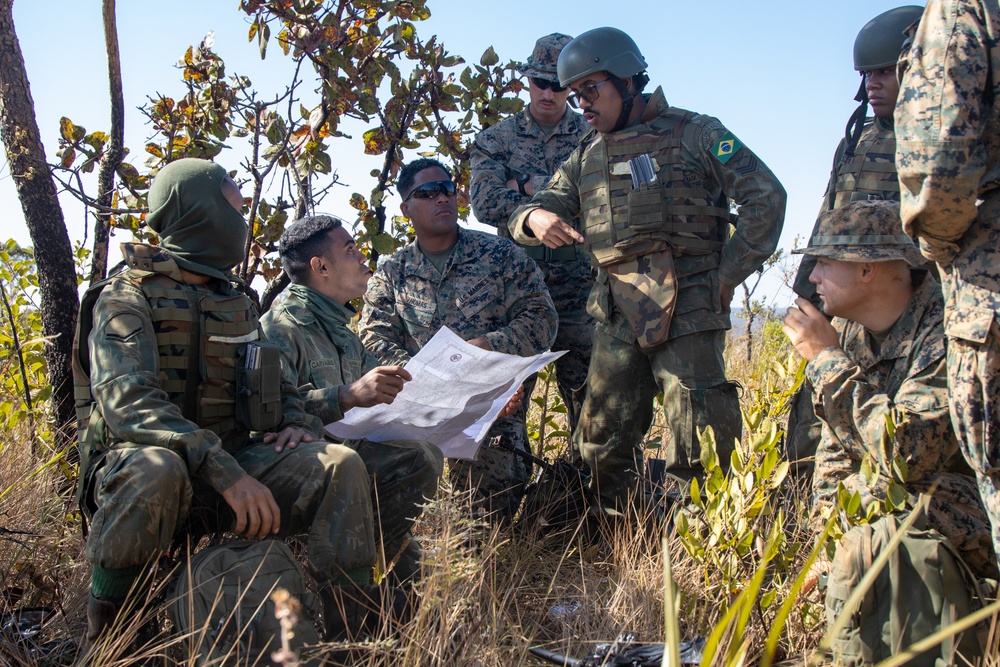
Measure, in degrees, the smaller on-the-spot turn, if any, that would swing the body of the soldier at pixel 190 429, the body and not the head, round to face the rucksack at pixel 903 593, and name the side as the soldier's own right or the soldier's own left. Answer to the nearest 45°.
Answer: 0° — they already face it

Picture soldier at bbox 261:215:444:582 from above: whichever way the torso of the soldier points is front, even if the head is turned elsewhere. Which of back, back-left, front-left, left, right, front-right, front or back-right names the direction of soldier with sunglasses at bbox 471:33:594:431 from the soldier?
left

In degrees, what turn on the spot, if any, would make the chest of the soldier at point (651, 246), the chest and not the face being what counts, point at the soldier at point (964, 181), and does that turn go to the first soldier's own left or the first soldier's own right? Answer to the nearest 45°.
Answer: approximately 90° to the first soldier's own left

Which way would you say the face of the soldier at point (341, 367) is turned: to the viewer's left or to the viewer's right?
to the viewer's right

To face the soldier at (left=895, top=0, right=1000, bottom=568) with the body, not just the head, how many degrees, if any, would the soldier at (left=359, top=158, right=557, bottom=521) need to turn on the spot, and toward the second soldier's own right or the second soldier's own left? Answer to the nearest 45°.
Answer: approximately 45° to the second soldier's own left

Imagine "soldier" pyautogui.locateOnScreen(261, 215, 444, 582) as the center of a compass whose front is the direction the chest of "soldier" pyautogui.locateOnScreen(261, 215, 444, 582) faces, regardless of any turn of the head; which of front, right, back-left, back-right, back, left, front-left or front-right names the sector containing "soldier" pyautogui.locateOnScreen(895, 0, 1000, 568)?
front

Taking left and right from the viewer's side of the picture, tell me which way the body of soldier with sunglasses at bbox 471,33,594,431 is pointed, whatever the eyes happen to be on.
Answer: facing the viewer

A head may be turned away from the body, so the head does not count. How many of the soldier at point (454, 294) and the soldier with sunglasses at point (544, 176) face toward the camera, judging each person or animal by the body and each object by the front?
2

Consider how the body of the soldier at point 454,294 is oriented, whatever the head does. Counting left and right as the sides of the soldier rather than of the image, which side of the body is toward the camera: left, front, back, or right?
front

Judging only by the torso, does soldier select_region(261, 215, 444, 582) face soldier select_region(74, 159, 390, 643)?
no

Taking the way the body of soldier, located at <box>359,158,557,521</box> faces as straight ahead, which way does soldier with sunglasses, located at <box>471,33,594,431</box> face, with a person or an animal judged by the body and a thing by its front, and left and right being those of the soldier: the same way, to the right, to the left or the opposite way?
the same way

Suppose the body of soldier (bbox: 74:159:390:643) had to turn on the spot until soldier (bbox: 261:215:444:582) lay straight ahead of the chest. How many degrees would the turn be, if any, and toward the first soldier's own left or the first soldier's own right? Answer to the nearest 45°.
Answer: approximately 90° to the first soldier's own left

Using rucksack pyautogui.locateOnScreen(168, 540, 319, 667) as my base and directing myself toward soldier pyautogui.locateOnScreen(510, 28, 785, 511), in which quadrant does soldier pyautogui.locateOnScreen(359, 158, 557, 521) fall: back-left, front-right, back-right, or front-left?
front-left

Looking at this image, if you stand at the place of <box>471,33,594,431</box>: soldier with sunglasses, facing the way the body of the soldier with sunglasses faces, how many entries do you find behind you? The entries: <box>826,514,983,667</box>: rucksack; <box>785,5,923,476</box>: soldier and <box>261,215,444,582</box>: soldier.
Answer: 0

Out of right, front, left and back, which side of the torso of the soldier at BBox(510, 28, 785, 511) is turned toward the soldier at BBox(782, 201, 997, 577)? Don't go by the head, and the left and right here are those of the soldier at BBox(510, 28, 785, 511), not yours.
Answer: left

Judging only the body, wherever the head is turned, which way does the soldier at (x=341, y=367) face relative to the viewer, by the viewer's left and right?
facing the viewer and to the right of the viewer

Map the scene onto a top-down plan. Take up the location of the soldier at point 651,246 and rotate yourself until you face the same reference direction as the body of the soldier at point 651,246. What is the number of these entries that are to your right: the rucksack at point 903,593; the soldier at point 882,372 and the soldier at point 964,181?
0

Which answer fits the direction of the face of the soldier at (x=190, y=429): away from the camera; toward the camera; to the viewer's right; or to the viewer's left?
to the viewer's right
